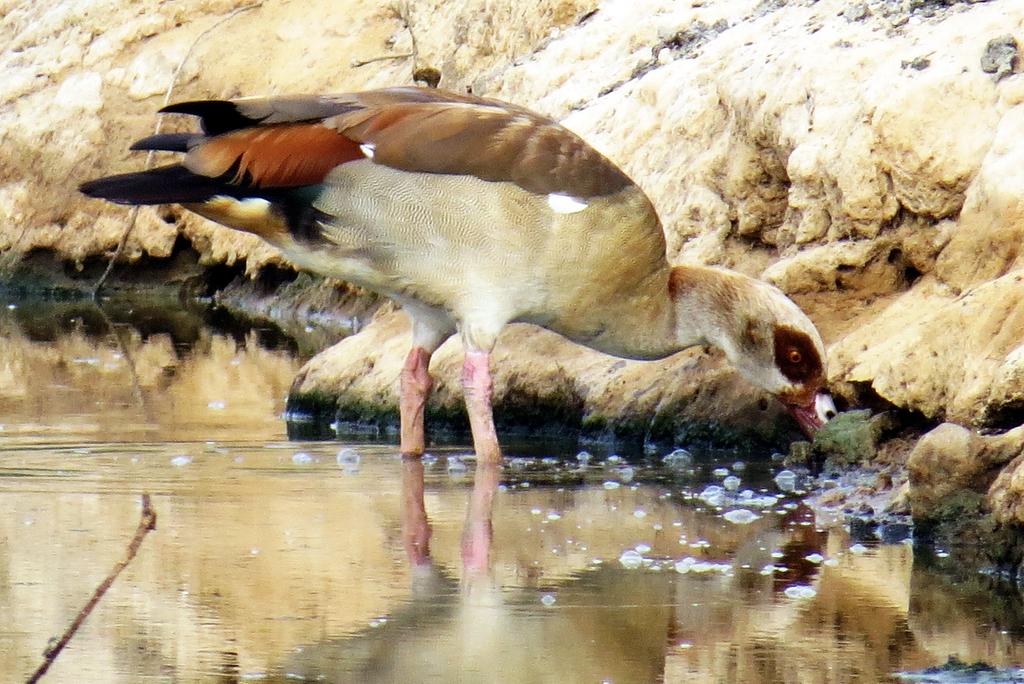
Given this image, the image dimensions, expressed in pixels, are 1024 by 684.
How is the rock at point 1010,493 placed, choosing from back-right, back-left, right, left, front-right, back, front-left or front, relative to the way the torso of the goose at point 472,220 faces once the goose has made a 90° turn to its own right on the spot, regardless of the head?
front-left

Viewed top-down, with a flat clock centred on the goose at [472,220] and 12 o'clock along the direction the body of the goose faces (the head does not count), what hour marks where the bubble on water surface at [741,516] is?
The bubble on water surface is roughly at 2 o'clock from the goose.

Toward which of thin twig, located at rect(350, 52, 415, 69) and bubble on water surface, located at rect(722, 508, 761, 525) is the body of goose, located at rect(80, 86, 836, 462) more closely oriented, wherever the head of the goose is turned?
the bubble on water surface

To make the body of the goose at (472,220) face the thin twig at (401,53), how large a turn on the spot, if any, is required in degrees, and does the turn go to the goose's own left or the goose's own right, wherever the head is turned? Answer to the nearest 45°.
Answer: approximately 90° to the goose's own left

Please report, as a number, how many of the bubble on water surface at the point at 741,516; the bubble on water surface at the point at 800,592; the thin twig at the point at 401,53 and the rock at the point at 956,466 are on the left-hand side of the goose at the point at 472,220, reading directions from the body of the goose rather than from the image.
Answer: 1

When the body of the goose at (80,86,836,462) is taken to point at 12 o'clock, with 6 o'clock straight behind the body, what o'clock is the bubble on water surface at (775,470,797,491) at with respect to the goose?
The bubble on water surface is roughly at 1 o'clock from the goose.

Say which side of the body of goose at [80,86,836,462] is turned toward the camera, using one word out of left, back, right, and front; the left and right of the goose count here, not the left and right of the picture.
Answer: right

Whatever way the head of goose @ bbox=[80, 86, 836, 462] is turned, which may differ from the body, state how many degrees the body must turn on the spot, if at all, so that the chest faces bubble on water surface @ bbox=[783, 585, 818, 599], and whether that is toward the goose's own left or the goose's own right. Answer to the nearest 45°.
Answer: approximately 90° to the goose's own right

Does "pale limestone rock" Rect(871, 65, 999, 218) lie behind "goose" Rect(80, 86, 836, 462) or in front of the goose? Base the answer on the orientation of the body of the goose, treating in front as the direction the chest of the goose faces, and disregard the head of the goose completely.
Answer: in front

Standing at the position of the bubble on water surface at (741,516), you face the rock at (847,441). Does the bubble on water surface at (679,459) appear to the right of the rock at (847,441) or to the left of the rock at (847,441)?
left

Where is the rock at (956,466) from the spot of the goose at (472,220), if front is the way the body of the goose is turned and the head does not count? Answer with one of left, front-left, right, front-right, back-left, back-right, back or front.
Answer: front-right

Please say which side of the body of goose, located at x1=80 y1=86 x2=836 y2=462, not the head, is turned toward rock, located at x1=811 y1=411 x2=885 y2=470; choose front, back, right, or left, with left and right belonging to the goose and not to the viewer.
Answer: front

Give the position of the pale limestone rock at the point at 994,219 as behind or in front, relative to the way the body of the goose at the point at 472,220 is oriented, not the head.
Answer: in front

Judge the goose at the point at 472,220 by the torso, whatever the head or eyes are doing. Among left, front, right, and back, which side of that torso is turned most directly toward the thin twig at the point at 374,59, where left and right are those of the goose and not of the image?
left
